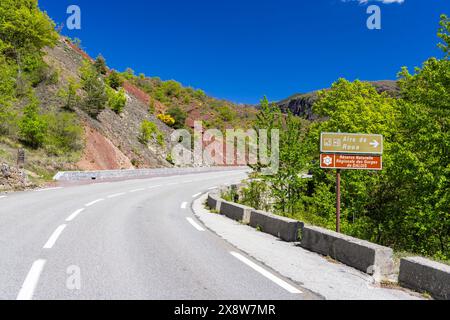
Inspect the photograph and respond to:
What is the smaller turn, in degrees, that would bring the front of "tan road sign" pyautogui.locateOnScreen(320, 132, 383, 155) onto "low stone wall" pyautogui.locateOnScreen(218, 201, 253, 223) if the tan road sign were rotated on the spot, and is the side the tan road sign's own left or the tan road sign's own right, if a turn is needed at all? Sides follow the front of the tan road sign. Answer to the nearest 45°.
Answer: approximately 135° to the tan road sign's own right

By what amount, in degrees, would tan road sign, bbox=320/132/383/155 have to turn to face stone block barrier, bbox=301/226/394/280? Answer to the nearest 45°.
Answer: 0° — it already faces it

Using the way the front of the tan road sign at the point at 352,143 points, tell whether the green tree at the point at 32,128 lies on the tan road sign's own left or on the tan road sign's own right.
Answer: on the tan road sign's own right

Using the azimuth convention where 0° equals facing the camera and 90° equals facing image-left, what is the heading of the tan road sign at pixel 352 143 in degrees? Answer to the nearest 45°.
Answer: approximately 0°

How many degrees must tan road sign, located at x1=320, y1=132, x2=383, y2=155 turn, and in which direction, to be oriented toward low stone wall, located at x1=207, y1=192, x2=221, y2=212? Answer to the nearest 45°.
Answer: approximately 135° to its right

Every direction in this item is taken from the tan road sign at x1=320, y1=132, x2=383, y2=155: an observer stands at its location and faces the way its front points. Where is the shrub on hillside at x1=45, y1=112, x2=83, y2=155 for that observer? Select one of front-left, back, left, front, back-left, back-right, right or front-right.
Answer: back-right

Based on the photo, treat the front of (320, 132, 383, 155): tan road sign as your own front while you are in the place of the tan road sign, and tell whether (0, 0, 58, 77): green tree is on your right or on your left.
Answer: on your right

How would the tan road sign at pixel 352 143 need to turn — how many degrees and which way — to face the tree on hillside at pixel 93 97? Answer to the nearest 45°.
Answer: approximately 135° to its right

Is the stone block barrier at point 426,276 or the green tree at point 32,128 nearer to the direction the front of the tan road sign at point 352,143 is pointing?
the stone block barrier

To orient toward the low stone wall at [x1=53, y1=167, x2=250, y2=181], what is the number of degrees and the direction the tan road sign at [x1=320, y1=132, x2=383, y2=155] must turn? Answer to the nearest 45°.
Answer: approximately 135° to its right
